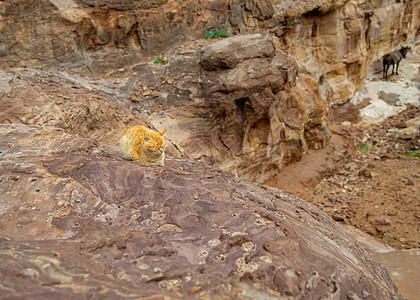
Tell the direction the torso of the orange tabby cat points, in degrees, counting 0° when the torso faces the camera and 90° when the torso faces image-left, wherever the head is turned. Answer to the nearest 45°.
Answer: approximately 315°

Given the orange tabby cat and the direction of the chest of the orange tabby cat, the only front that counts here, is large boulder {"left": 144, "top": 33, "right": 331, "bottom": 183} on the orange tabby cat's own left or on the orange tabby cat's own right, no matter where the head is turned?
on the orange tabby cat's own left

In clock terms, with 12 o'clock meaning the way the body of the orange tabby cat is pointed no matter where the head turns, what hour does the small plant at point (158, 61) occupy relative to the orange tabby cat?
The small plant is roughly at 8 o'clock from the orange tabby cat.

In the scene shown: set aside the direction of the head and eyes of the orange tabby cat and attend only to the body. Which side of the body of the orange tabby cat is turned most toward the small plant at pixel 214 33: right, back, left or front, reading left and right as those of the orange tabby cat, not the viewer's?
left

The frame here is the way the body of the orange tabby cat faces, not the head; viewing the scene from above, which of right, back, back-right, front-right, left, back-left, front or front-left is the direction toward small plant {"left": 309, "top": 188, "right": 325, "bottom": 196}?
left
